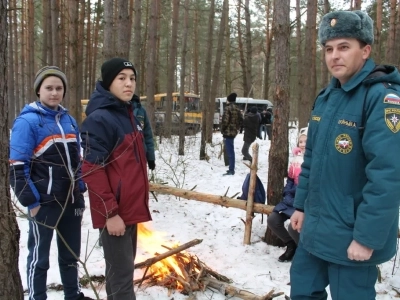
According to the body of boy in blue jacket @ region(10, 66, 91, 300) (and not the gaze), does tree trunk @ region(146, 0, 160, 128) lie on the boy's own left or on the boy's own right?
on the boy's own left

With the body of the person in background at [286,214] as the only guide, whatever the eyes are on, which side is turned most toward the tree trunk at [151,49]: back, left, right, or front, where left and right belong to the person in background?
right

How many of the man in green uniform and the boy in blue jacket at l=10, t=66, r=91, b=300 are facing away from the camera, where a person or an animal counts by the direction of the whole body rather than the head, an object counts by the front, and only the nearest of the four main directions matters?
0

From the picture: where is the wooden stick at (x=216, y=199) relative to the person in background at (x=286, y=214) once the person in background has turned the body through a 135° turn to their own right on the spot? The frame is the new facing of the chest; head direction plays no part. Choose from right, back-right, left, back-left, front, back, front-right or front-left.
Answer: front-left

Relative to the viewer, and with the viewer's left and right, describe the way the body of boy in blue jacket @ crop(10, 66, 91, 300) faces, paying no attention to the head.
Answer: facing the viewer and to the right of the viewer

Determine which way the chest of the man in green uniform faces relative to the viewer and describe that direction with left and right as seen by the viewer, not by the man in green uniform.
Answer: facing the viewer and to the left of the viewer

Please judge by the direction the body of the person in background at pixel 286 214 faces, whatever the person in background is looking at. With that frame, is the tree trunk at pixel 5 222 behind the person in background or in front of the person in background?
in front

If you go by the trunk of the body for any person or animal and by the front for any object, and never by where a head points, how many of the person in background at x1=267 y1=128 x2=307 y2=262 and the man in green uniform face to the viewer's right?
0

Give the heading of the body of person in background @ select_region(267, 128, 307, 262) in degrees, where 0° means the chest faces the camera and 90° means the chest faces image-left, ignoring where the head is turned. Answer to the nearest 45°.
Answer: approximately 45°

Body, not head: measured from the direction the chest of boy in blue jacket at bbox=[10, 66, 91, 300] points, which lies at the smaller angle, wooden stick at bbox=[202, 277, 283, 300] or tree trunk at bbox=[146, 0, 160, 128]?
the wooden stick

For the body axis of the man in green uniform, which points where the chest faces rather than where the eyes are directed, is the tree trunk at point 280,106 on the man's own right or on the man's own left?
on the man's own right

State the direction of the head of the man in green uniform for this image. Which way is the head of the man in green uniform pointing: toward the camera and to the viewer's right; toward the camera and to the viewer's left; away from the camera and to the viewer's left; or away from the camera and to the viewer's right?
toward the camera and to the viewer's left

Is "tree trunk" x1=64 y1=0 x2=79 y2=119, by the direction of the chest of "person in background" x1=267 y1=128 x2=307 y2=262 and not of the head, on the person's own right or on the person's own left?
on the person's own right
